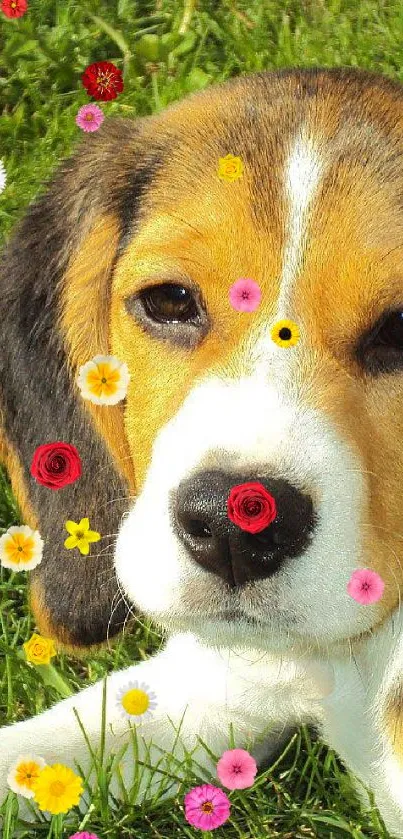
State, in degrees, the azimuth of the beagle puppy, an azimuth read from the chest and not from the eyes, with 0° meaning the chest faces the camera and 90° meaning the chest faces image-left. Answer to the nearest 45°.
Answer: approximately 0°
